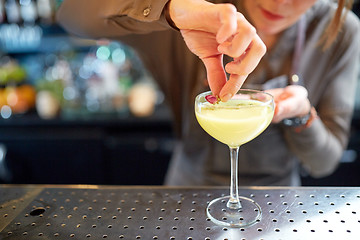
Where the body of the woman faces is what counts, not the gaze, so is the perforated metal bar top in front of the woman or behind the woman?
in front

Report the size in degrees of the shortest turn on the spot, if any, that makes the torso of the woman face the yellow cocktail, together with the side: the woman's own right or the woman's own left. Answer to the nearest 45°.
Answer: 0° — they already face it

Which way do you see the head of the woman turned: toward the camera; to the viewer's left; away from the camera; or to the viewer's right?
toward the camera

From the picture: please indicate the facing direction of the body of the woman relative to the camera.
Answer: toward the camera
